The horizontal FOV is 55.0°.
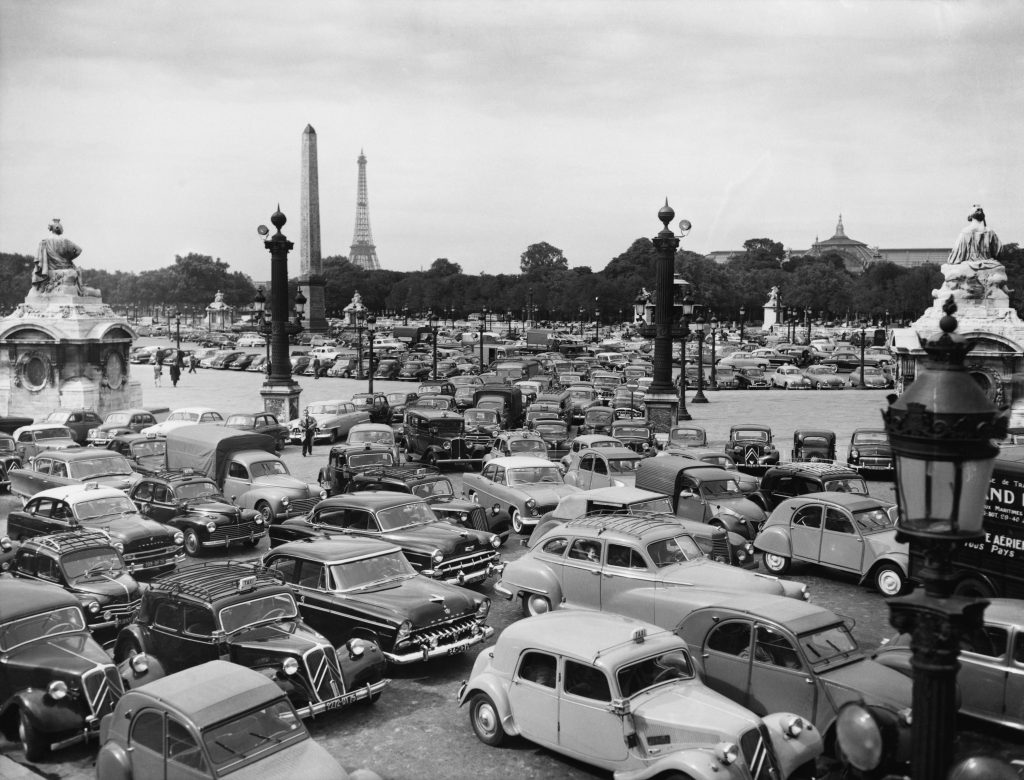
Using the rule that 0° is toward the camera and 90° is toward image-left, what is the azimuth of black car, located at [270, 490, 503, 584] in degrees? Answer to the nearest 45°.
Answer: approximately 315°

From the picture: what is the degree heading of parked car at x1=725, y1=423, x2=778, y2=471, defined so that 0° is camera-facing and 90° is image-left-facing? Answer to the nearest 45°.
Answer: approximately 0°

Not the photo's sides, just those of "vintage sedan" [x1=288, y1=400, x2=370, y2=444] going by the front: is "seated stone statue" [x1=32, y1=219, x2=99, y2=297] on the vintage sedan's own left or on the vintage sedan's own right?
on the vintage sedan's own right

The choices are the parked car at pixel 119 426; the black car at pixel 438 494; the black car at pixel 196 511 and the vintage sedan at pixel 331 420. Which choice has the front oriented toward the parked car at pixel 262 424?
the vintage sedan

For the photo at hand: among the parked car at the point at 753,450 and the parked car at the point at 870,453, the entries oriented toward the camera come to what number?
2

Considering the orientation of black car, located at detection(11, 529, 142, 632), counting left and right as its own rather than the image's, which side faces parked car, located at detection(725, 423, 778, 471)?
left

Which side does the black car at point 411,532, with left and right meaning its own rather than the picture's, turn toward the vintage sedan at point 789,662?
front

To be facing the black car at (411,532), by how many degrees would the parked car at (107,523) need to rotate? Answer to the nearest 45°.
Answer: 0° — it already faces it

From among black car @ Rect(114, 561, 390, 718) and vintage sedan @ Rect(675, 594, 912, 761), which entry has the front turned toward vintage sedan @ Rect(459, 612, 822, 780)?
the black car

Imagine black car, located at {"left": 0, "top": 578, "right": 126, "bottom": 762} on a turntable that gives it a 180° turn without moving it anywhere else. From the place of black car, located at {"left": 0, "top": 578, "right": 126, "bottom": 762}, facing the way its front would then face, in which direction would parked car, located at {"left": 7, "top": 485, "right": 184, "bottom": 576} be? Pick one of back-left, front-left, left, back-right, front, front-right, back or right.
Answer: front-right

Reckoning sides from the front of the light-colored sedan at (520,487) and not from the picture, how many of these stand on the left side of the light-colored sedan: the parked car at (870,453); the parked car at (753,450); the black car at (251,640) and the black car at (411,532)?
2

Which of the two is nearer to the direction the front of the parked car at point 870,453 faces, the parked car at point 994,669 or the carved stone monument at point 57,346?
the parked car

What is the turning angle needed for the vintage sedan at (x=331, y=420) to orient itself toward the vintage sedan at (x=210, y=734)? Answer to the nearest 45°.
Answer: approximately 45° to its left

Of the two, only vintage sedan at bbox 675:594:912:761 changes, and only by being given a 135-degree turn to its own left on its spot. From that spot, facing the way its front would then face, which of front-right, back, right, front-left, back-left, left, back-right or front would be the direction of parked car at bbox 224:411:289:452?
front-left

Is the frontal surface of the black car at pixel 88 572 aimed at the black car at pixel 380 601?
yes

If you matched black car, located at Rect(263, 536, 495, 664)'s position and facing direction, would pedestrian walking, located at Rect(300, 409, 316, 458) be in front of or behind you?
behind
